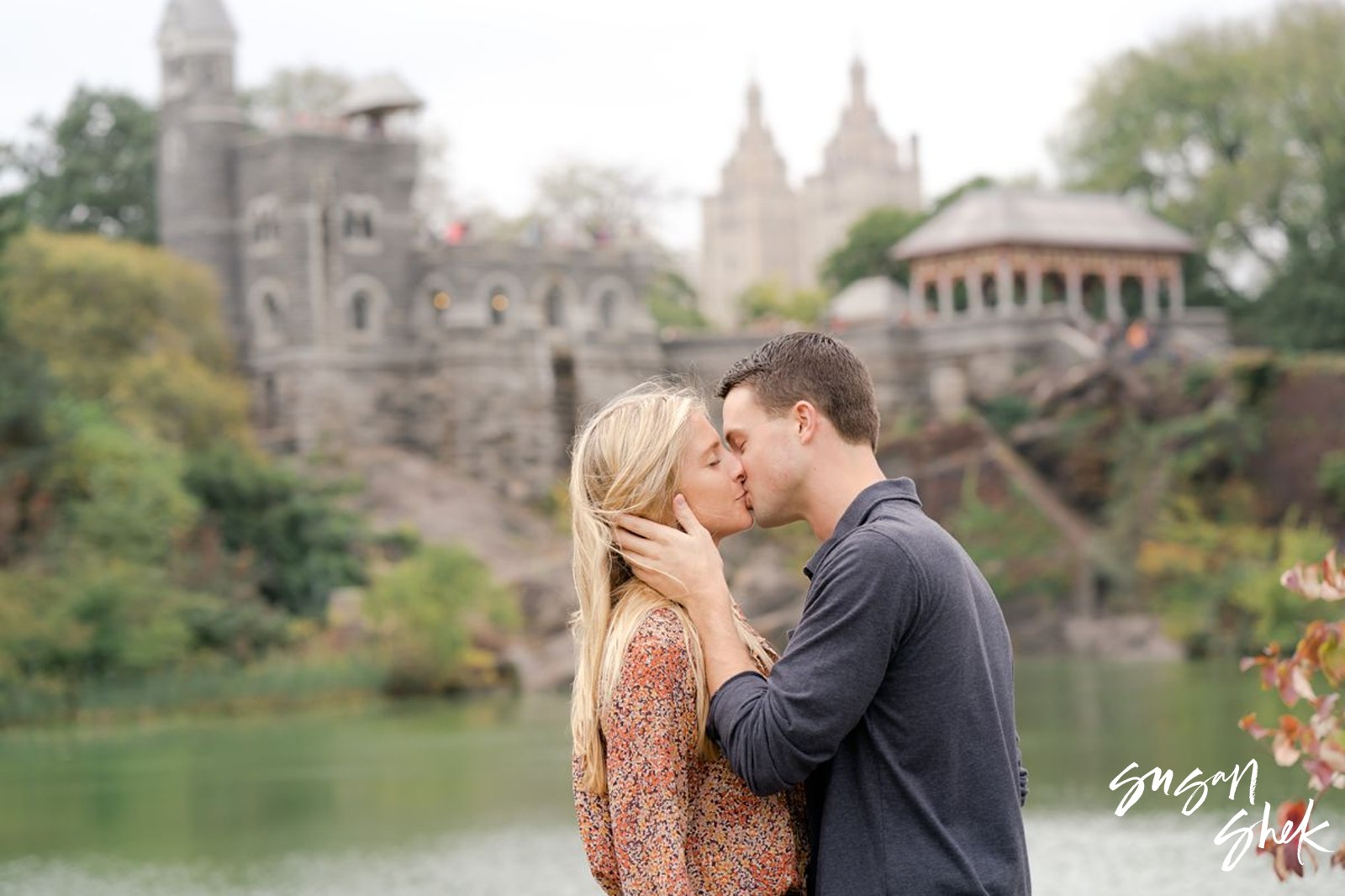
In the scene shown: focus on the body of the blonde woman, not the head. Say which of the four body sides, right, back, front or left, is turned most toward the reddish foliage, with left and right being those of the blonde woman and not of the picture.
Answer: front

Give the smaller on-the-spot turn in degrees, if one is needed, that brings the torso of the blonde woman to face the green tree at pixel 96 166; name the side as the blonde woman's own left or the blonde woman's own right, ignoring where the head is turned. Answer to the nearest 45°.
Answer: approximately 90° to the blonde woman's own left

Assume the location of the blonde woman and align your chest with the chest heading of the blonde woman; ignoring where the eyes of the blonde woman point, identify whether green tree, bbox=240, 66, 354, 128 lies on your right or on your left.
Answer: on your left

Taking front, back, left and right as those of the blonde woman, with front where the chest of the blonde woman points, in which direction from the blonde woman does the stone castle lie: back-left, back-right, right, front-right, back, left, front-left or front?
left

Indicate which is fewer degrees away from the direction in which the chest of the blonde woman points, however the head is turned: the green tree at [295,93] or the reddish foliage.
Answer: the reddish foliage

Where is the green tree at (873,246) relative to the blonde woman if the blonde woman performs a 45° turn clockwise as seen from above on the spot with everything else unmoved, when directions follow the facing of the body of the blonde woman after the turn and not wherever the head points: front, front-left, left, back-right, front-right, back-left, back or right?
back-left

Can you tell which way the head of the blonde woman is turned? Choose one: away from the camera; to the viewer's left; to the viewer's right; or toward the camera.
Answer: to the viewer's right

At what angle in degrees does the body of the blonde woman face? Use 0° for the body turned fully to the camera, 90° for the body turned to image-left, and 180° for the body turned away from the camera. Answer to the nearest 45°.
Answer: approximately 270°

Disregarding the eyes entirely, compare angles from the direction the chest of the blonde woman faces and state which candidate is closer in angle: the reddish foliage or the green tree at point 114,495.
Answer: the reddish foliage

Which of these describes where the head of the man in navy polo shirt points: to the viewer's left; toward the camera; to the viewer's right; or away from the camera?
to the viewer's left

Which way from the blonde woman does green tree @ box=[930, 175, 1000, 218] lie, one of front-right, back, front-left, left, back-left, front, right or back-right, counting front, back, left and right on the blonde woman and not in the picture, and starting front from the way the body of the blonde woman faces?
left

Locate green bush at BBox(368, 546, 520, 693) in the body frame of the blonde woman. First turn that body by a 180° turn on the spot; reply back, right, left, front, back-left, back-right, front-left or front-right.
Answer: right

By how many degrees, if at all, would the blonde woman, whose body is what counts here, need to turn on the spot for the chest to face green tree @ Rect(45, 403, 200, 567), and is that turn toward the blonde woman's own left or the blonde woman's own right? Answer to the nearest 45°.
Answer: approximately 90° to the blonde woman's own left
